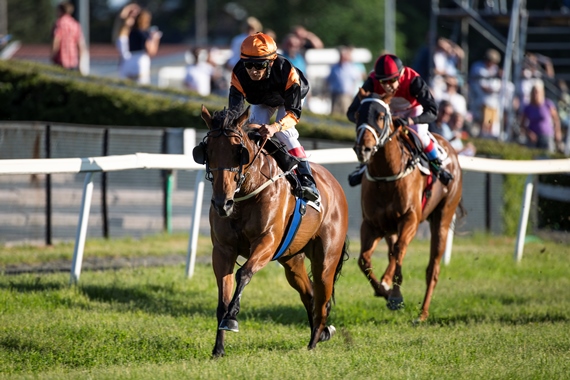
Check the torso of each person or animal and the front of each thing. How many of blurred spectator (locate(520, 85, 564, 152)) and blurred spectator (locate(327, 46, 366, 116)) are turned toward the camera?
2

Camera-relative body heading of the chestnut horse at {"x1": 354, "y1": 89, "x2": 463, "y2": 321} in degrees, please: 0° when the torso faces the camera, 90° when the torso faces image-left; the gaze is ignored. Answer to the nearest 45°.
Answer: approximately 45°

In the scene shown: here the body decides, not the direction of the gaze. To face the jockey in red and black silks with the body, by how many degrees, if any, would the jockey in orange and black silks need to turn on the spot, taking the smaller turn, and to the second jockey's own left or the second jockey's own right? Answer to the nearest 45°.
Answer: approximately 180°

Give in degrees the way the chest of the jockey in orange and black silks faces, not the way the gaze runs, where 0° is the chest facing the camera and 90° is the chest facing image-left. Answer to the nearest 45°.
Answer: approximately 45°

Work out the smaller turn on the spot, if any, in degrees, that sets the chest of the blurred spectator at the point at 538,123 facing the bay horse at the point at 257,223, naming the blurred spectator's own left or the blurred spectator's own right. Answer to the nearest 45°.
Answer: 0° — they already face it

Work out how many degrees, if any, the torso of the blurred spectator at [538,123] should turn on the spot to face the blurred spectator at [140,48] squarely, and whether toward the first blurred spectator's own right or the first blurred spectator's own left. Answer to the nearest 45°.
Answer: approximately 90° to the first blurred spectator's own right

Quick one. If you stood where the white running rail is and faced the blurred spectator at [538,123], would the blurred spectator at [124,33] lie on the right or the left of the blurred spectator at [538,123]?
left

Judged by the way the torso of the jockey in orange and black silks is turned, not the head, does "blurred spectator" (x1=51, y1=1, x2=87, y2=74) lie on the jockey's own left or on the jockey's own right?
on the jockey's own right
